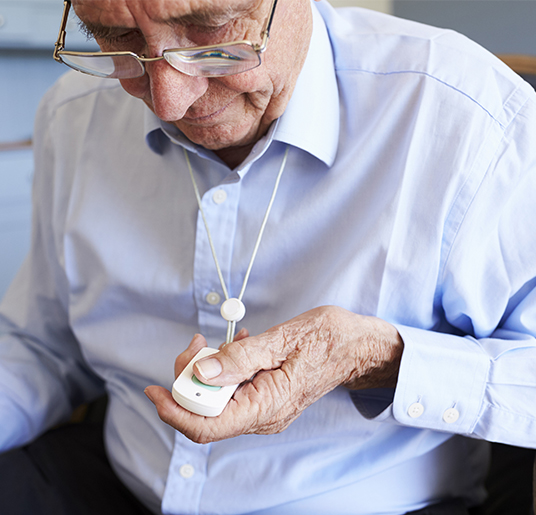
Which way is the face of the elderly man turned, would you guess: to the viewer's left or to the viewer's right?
to the viewer's left

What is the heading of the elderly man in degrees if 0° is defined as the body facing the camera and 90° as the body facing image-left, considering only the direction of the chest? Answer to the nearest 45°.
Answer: approximately 45°
